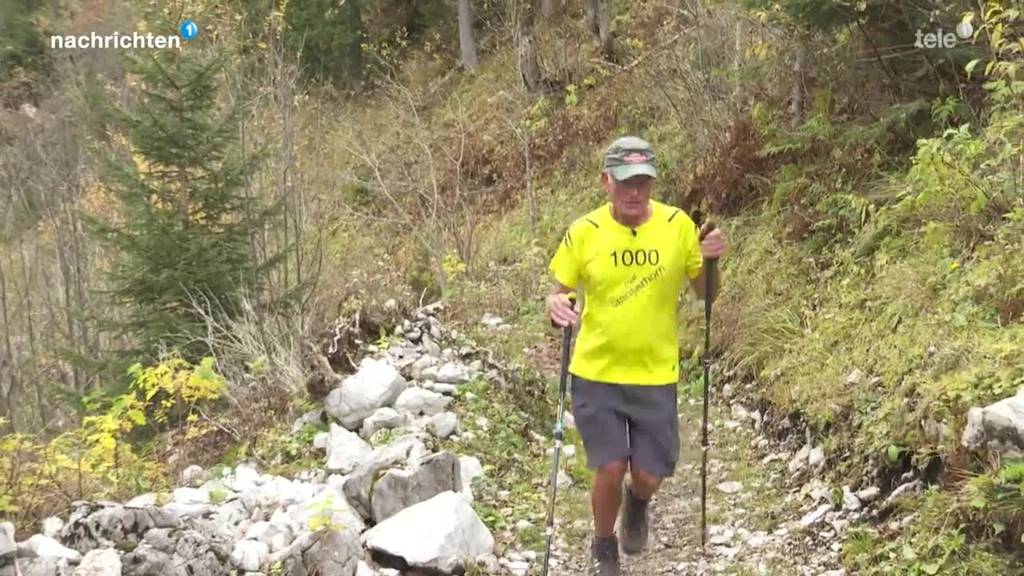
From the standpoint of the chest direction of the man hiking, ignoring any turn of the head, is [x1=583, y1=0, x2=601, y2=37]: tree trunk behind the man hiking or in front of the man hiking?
behind

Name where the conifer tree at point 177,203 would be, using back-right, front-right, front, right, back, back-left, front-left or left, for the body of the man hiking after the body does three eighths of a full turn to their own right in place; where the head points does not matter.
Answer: front

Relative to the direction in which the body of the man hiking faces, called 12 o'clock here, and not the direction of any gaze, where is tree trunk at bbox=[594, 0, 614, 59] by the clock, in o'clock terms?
The tree trunk is roughly at 6 o'clock from the man hiking.

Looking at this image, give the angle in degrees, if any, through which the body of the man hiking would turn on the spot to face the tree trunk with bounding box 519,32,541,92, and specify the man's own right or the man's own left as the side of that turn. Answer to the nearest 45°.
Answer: approximately 180°

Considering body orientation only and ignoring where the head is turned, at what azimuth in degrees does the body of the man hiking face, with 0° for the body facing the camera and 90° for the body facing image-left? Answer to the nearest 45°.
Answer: approximately 0°

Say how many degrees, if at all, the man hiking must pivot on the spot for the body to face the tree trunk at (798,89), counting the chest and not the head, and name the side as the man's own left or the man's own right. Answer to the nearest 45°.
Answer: approximately 180°

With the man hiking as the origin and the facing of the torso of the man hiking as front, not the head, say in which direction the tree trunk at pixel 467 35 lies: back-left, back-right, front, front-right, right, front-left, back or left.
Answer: back

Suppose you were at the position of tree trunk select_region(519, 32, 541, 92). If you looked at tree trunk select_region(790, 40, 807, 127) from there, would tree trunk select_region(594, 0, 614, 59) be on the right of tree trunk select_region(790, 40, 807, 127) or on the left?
left
